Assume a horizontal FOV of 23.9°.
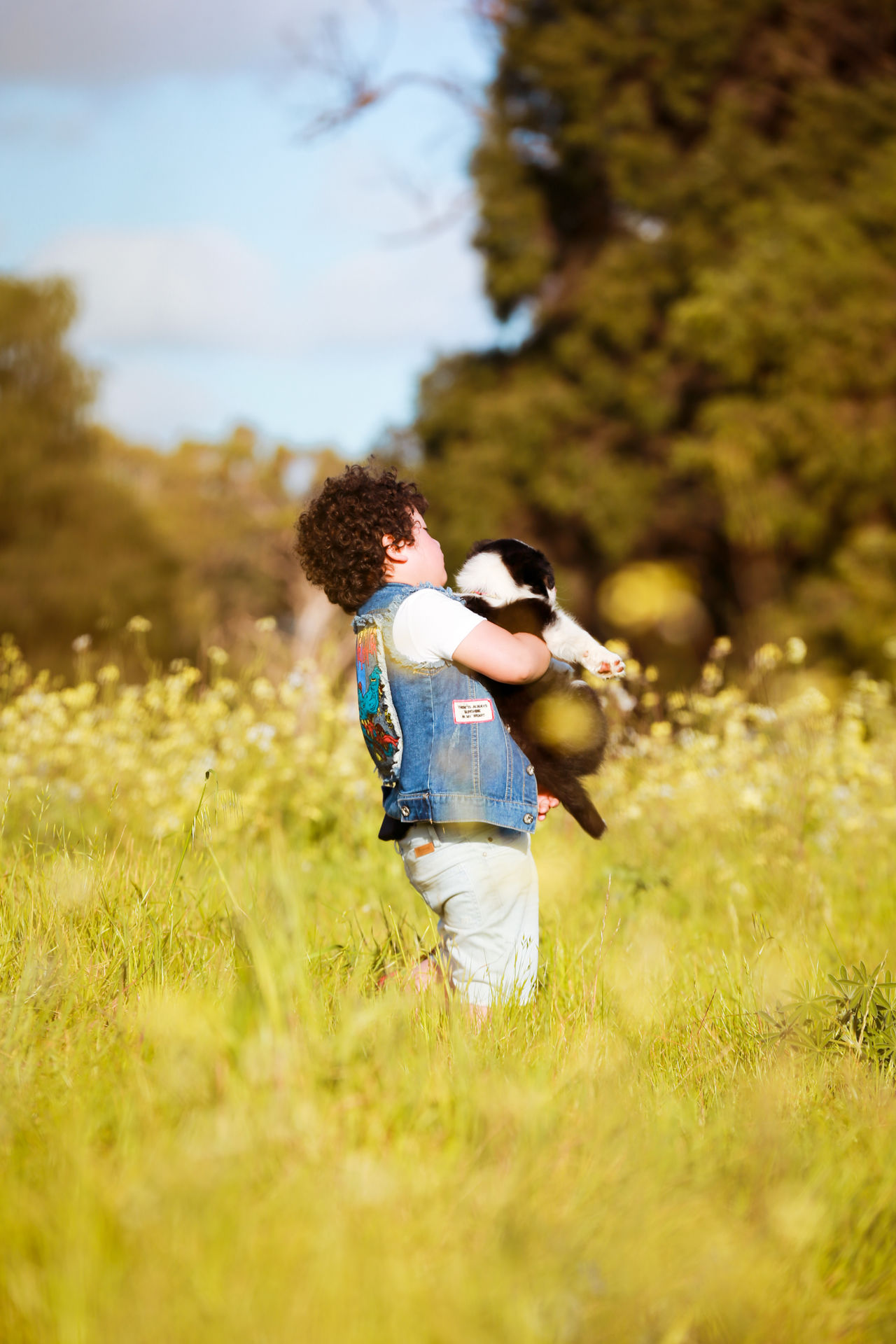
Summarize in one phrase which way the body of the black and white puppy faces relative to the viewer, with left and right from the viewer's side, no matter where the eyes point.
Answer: facing to the left of the viewer
